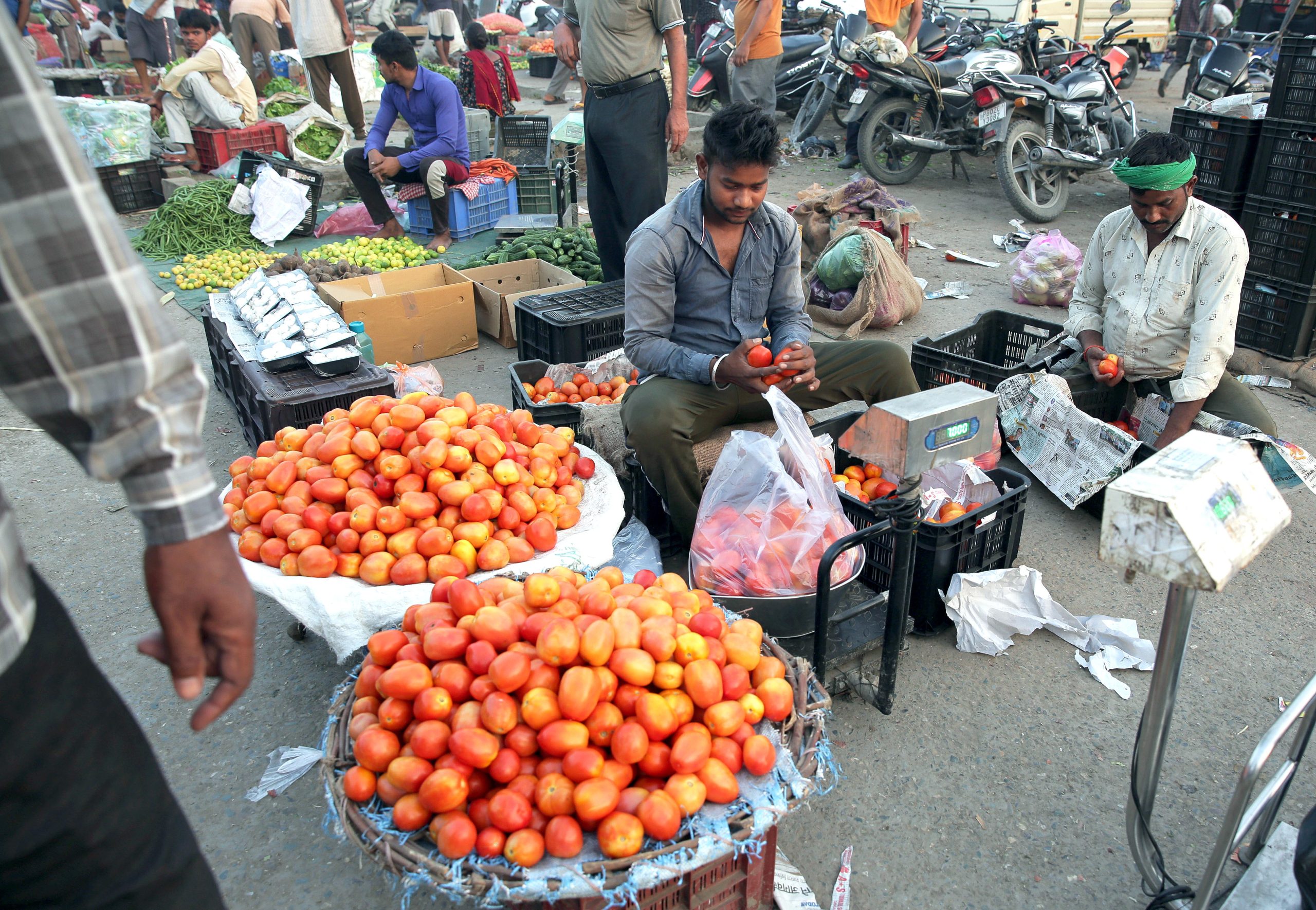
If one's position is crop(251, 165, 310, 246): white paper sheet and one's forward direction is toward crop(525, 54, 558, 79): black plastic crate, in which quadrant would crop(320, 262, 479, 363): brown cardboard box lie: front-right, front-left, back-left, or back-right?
back-right

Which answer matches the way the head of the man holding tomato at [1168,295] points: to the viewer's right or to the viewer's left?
to the viewer's left

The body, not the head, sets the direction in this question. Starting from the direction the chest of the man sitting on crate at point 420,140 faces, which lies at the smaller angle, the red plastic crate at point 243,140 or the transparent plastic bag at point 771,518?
the transparent plastic bag

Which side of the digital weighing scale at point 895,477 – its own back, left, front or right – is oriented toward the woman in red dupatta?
back

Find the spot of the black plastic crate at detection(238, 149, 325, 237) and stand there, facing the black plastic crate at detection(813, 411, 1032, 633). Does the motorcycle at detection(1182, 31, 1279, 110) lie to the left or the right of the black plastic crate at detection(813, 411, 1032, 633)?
left

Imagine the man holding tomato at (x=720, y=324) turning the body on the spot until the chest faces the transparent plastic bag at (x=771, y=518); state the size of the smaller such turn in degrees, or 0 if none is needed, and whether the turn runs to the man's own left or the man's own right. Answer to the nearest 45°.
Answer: approximately 45° to the man's own right

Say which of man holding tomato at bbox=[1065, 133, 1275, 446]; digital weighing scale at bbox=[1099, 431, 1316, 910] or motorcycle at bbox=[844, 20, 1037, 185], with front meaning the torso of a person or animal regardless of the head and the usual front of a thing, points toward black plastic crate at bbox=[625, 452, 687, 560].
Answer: the man holding tomato

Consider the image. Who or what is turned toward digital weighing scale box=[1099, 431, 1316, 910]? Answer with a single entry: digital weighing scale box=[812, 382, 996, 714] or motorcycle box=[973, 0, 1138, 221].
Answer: digital weighing scale box=[812, 382, 996, 714]

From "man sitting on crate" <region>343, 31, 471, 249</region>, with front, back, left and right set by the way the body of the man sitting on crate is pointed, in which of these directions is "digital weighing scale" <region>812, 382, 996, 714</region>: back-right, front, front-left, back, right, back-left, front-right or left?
front-left

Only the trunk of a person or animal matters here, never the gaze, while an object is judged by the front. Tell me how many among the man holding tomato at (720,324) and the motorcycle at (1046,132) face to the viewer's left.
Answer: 0

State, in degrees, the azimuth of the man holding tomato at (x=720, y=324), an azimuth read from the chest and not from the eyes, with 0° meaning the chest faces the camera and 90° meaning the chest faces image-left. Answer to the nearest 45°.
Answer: approximately 315°

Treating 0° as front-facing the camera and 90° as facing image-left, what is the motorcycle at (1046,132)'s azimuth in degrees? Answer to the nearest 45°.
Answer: approximately 225°

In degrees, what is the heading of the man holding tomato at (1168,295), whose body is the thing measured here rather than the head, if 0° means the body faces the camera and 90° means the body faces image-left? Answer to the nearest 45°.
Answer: approximately 45°

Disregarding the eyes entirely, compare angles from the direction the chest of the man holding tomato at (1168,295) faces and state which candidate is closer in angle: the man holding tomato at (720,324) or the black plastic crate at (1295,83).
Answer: the man holding tomato

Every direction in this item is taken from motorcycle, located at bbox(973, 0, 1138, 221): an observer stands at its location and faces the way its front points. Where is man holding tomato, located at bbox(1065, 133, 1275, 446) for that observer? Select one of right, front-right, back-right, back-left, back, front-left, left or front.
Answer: back-right
